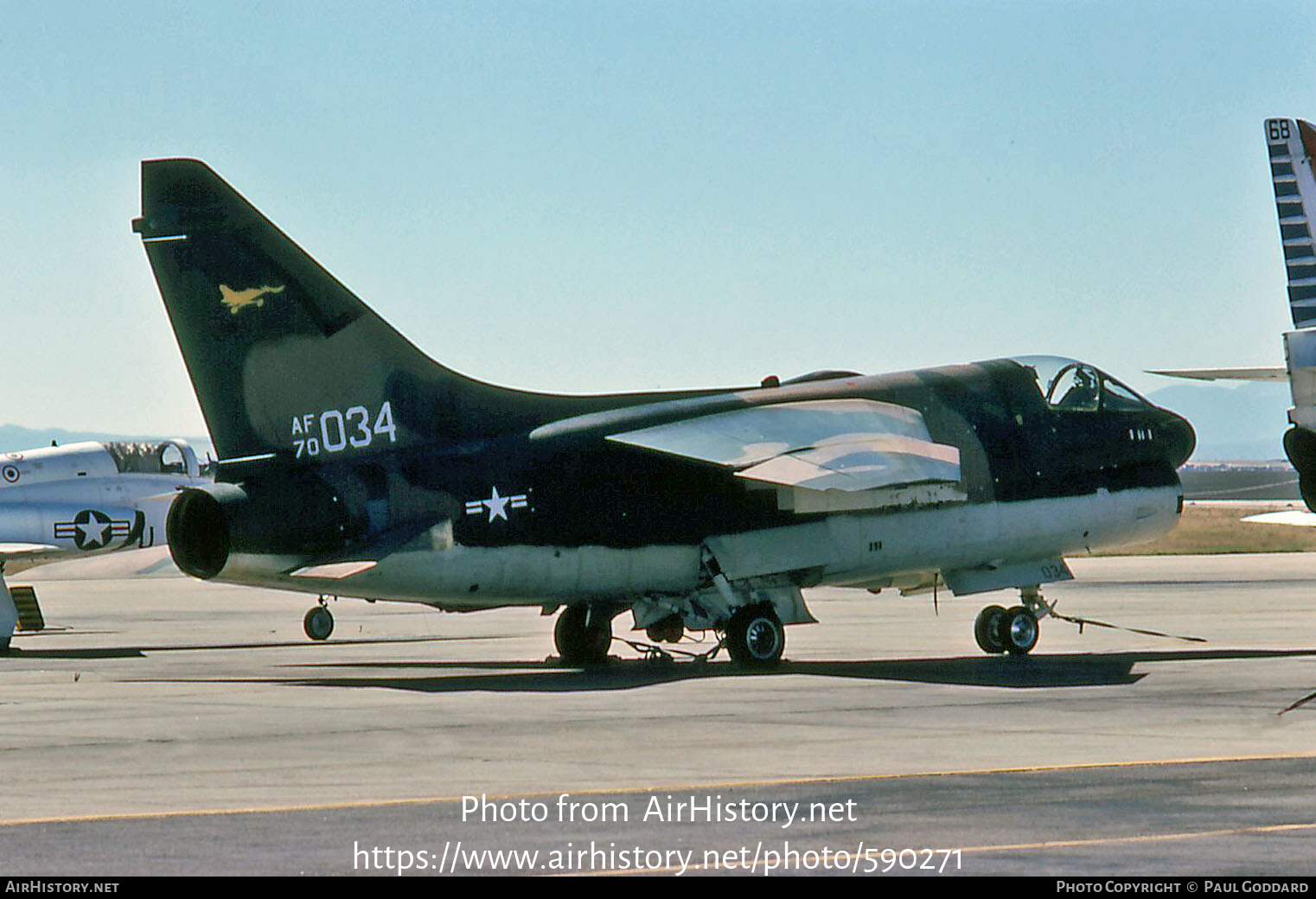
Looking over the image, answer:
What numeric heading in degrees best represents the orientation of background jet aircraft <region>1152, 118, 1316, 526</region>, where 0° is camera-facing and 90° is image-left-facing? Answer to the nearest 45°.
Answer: approximately 225°

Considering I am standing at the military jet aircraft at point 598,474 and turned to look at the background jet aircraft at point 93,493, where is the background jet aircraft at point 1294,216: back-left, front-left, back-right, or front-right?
back-right

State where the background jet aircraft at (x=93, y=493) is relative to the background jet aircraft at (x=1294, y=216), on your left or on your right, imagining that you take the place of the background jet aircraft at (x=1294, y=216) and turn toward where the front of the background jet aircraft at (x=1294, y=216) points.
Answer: on your left

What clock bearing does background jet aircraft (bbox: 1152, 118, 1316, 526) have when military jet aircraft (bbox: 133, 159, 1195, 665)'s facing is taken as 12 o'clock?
The background jet aircraft is roughly at 1 o'clock from the military jet aircraft.

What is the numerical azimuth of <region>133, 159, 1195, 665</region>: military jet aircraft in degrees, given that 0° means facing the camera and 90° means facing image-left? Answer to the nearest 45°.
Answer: approximately 225°

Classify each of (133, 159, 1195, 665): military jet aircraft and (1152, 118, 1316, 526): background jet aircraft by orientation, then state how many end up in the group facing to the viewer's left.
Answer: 0
